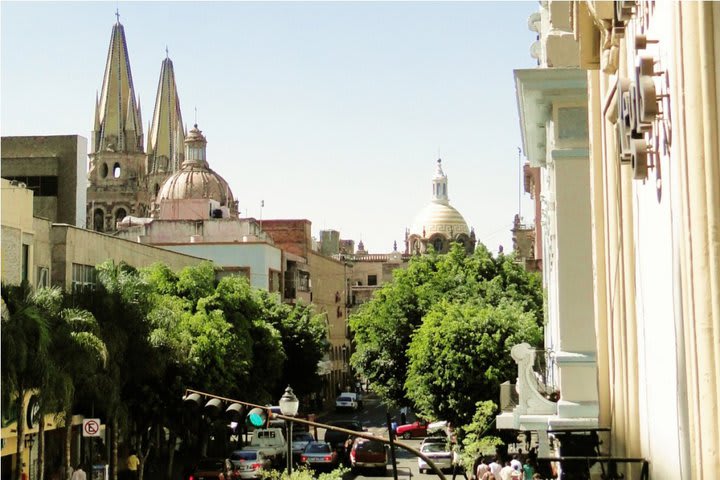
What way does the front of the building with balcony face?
to the viewer's left

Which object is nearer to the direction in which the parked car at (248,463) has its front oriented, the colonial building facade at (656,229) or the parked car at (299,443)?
the parked car

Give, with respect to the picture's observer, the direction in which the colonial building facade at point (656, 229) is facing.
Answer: facing to the left of the viewer

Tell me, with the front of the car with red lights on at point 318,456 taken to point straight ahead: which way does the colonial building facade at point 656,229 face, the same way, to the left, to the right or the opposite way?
to the left

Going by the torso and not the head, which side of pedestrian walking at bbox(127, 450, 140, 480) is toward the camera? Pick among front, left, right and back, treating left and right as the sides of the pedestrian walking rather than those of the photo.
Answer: back

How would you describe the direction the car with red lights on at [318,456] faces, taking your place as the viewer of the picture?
facing away from the viewer

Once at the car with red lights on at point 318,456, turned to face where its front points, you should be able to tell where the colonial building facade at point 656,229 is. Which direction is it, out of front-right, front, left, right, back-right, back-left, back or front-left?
back

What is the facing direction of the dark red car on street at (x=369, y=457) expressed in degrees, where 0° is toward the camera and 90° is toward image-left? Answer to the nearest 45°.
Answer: approximately 180°

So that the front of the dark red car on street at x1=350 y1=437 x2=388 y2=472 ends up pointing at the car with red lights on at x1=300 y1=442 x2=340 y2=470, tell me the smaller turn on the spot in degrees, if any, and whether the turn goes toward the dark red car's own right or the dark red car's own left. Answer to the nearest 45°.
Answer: approximately 135° to the dark red car's own left

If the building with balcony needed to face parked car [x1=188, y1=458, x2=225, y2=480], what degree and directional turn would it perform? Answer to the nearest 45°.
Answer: approximately 45° to its right
